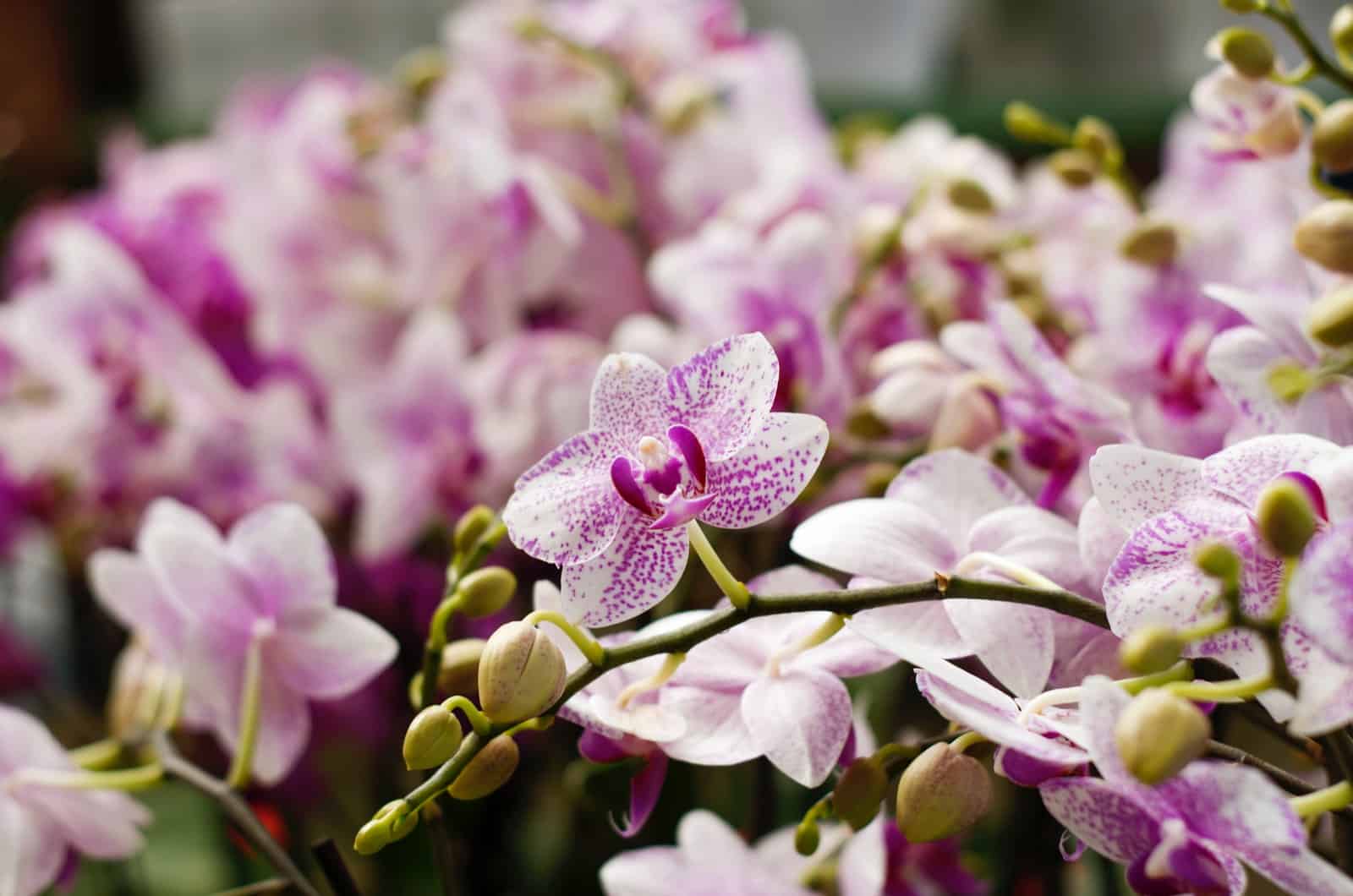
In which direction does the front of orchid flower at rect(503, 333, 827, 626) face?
toward the camera

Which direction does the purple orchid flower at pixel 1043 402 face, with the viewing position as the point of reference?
facing the viewer and to the left of the viewer

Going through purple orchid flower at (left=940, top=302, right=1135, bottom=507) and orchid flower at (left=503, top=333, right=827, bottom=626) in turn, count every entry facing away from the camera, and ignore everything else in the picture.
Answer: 0
